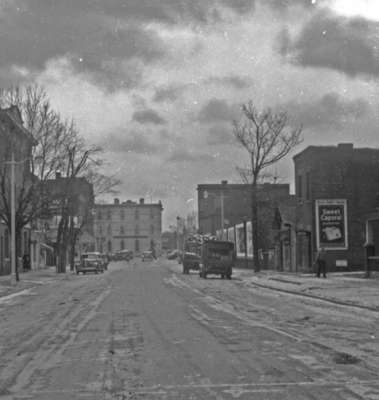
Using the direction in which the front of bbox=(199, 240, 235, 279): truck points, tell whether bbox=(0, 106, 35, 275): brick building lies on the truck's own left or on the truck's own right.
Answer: on the truck's own left

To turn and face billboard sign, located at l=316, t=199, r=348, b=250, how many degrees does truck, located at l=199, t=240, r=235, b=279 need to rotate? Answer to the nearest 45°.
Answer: approximately 90° to its right

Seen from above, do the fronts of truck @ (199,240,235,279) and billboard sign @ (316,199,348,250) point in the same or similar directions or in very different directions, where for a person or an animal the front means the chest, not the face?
very different directions

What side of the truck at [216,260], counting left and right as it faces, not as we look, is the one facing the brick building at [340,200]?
right

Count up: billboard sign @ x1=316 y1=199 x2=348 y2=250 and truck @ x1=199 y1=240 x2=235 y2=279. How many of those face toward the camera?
1

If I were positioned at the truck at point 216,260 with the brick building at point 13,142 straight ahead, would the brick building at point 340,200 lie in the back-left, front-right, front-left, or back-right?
back-left

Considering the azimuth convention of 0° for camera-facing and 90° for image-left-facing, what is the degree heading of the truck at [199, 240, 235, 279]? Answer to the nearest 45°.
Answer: approximately 180°

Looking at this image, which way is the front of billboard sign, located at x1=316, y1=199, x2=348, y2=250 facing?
toward the camera

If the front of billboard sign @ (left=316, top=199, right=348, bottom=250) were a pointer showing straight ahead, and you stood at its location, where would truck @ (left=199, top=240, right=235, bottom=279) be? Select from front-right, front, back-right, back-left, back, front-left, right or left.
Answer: right

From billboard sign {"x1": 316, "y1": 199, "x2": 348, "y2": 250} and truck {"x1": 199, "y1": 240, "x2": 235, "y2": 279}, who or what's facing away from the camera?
the truck
